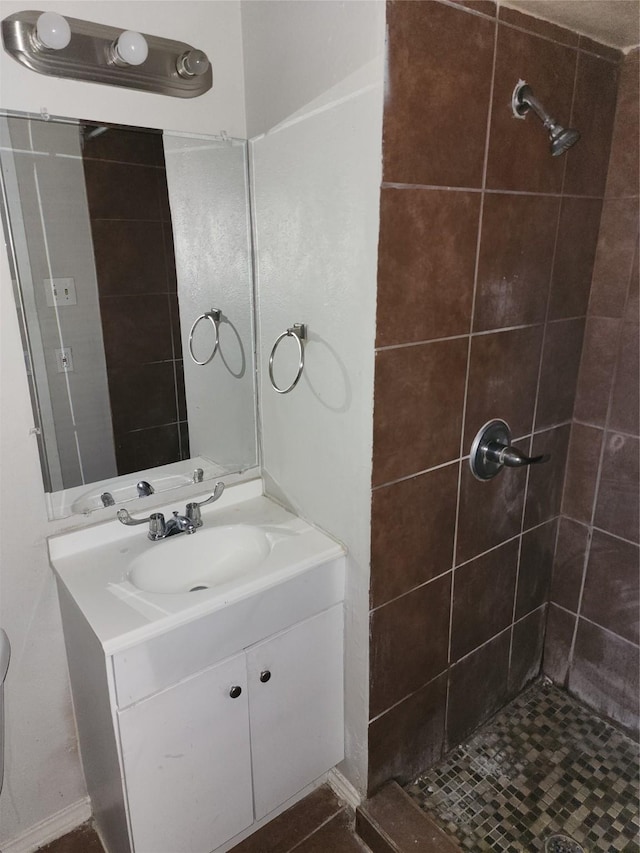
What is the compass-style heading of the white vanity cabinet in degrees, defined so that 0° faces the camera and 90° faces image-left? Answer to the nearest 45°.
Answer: approximately 315°

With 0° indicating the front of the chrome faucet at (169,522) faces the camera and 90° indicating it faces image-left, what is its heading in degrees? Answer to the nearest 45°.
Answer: approximately 315°

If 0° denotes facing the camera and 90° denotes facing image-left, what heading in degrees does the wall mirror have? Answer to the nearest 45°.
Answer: approximately 315°

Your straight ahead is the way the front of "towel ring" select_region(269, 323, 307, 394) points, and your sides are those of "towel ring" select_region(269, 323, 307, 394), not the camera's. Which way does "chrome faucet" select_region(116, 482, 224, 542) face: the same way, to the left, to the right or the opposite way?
to the left

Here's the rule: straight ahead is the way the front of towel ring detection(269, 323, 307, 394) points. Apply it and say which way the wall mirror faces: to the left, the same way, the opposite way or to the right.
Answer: to the left
